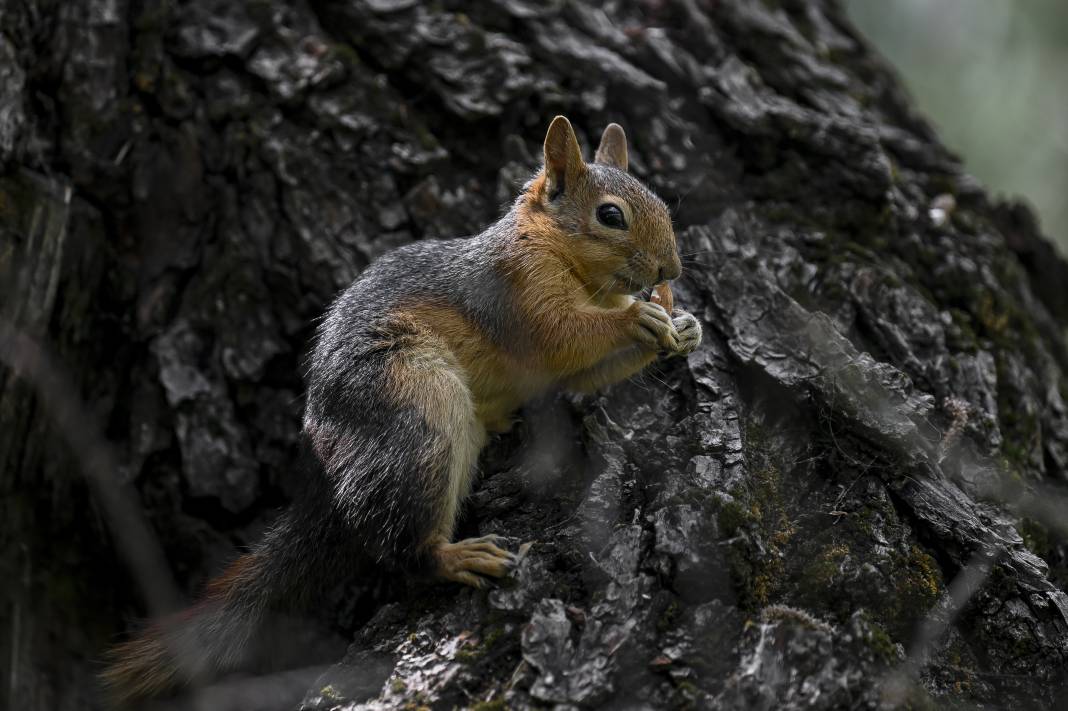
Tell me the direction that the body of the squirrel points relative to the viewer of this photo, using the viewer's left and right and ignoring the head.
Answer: facing to the right of the viewer
